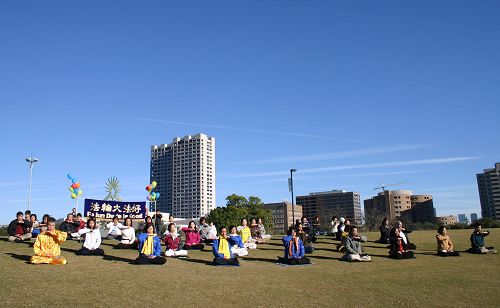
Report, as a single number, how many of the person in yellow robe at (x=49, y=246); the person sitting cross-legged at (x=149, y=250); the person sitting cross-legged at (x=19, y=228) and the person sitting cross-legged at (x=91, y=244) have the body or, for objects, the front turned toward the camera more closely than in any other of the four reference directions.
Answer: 4

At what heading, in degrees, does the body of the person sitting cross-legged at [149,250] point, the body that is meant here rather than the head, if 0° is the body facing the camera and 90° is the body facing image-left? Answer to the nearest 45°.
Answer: approximately 0°

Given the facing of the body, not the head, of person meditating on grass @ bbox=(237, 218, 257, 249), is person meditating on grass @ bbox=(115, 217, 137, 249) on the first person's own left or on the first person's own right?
on the first person's own right

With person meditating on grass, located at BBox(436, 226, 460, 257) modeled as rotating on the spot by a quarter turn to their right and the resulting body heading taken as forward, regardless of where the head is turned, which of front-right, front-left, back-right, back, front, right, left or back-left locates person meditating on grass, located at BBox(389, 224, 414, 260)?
front

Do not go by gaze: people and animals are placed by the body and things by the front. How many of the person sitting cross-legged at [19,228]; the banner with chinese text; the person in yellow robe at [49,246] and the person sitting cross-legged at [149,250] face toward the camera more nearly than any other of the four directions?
4

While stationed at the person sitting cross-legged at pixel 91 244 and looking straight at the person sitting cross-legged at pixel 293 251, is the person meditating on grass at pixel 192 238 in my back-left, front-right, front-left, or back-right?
front-left

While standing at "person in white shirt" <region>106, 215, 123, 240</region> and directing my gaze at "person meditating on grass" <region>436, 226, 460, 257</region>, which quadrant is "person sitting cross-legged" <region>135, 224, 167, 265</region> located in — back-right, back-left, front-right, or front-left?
front-right

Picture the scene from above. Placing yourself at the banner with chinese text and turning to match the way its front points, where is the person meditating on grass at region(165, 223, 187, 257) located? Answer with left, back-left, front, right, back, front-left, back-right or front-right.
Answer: front

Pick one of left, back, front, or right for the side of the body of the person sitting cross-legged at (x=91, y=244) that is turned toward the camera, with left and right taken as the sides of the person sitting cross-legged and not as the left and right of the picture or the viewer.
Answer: front

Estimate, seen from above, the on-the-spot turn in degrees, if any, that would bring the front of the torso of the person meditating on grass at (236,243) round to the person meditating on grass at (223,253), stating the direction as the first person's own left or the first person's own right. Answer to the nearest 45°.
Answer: approximately 45° to the first person's own right

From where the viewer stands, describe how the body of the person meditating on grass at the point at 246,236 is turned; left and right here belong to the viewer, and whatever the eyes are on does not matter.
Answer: facing the viewer and to the right of the viewer
